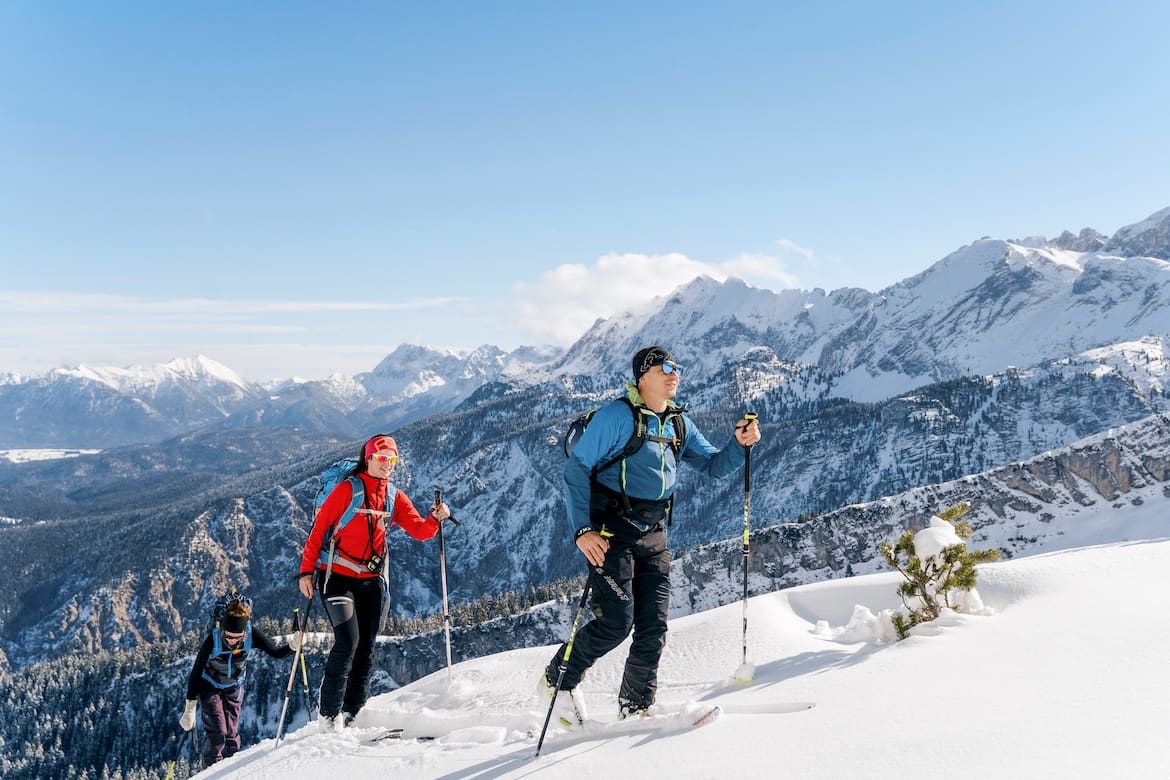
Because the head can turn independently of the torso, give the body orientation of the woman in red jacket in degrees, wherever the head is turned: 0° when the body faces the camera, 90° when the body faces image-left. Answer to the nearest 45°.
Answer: approximately 315°

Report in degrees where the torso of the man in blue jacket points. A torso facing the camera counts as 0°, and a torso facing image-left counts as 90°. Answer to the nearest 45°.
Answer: approximately 315°

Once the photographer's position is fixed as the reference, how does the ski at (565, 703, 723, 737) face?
facing to the right of the viewer

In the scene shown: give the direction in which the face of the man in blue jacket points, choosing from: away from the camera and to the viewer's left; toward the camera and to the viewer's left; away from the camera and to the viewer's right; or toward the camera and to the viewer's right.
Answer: toward the camera and to the viewer's right

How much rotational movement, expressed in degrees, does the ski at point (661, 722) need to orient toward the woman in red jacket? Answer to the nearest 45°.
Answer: approximately 135° to its left

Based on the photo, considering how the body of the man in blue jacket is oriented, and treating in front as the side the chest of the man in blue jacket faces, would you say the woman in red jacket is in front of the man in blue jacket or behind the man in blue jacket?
behind

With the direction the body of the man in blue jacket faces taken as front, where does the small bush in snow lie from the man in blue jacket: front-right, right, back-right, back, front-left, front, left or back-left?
left
